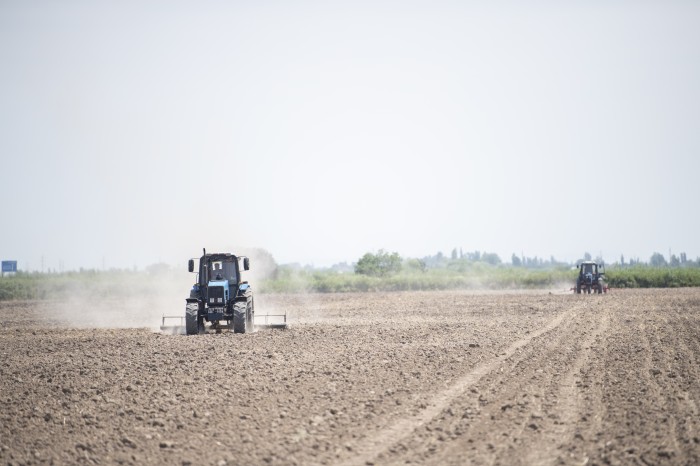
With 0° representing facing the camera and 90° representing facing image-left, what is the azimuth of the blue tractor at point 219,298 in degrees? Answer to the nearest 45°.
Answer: approximately 0°
